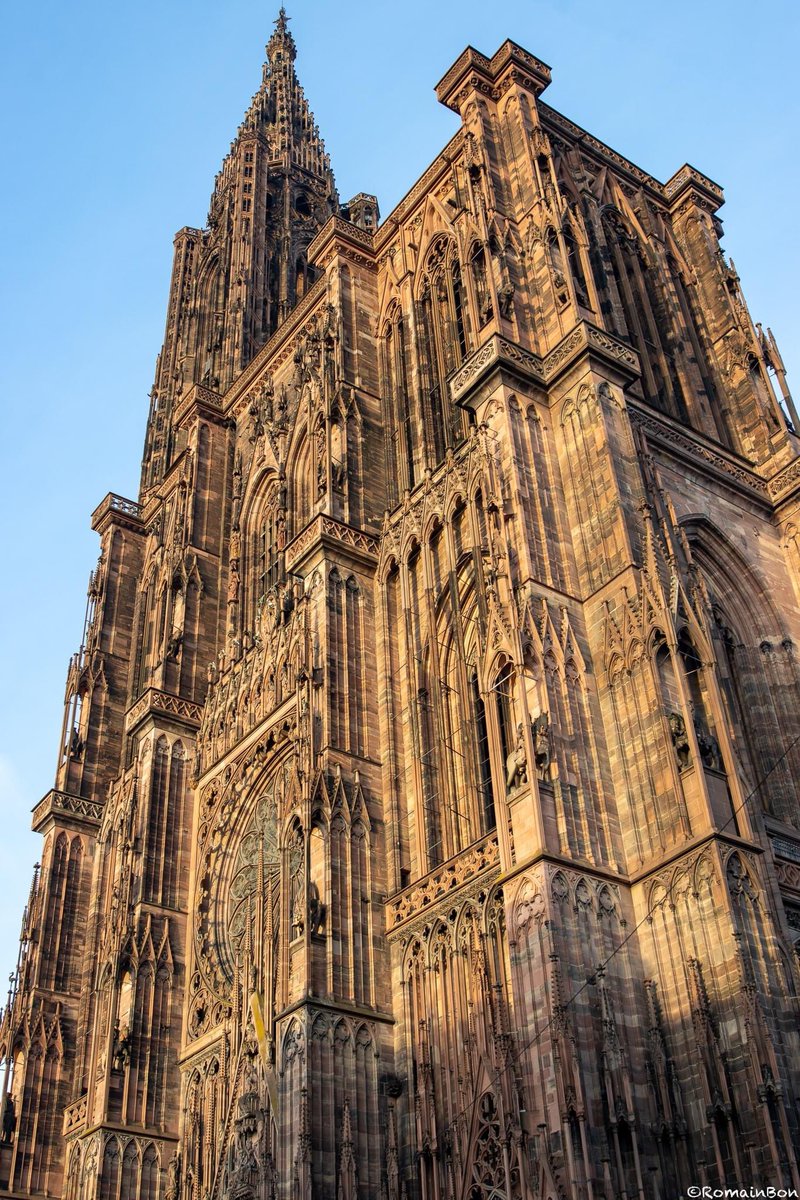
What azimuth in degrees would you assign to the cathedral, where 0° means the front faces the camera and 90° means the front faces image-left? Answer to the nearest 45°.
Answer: approximately 45°
